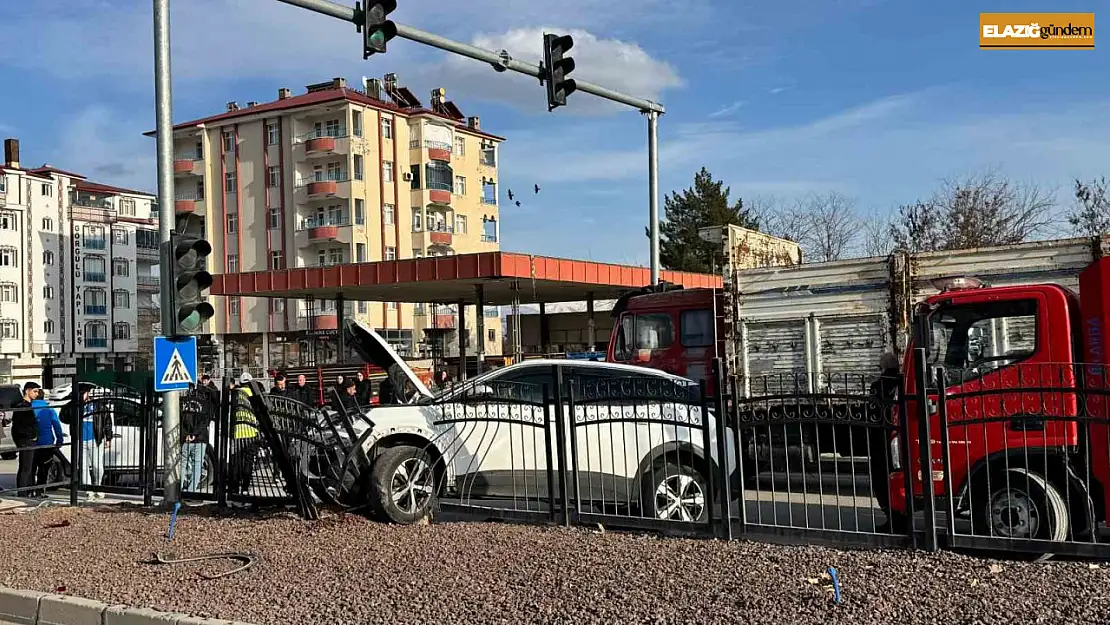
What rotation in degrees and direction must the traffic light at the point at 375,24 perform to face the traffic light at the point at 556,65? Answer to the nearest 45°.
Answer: approximately 90° to its left

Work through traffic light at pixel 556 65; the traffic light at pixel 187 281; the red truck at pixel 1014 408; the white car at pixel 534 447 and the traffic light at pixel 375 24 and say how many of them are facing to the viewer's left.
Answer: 2

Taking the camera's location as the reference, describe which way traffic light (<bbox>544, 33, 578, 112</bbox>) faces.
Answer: facing the viewer and to the right of the viewer

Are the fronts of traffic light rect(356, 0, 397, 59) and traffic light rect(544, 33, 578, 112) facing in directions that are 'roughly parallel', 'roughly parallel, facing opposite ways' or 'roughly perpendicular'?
roughly parallel

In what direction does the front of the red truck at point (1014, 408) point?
to the viewer's left

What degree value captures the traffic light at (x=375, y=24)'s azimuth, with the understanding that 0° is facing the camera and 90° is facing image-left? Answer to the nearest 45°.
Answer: approximately 315°

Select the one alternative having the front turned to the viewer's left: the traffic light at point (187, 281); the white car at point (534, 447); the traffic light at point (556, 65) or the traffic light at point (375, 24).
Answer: the white car

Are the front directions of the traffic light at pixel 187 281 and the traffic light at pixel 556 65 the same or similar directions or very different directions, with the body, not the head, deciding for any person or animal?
same or similar directions

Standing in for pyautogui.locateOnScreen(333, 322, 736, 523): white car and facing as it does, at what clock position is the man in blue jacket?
The man in blue jacket is roughly at 1 o'clock from the white car.

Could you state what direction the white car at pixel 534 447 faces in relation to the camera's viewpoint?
facing to the left of the viewer
